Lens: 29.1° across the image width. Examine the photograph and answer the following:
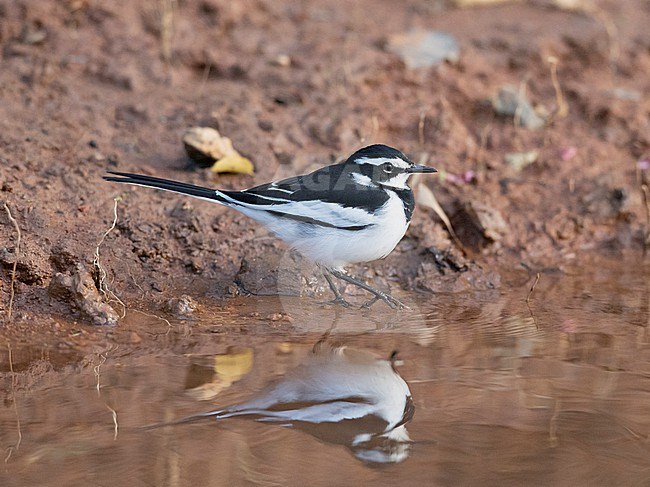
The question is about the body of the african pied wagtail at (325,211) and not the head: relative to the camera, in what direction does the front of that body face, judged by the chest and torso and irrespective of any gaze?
to the viewer's right

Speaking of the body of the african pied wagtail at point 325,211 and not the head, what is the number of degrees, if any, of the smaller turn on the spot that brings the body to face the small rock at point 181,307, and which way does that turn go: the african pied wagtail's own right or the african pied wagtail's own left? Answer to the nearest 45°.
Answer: approximately 180°

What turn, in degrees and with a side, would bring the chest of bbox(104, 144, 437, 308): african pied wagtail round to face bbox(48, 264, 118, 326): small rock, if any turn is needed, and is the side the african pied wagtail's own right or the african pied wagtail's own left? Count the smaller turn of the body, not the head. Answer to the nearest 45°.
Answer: approximately 180°

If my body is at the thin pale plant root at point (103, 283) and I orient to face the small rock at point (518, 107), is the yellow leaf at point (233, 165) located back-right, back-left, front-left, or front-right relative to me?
front-left

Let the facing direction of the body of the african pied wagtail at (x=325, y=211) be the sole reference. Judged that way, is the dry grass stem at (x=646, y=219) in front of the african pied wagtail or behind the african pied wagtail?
in front

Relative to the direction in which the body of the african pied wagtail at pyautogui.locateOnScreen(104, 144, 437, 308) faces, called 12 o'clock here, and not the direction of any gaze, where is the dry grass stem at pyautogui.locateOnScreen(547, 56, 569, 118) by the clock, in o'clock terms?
The dry grass stem is roughly at 10 o'clock from the african pied wagtail.

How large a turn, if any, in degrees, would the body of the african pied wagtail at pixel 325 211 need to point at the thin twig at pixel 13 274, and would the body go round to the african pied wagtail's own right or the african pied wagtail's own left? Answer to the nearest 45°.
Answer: approximately 180°

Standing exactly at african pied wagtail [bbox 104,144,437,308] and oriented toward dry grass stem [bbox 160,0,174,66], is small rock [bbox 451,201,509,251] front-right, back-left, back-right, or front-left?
front-right

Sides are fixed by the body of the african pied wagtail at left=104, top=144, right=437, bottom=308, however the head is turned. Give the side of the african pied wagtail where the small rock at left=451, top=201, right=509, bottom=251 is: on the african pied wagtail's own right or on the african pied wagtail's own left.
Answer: on the african pied wagtail's own left
